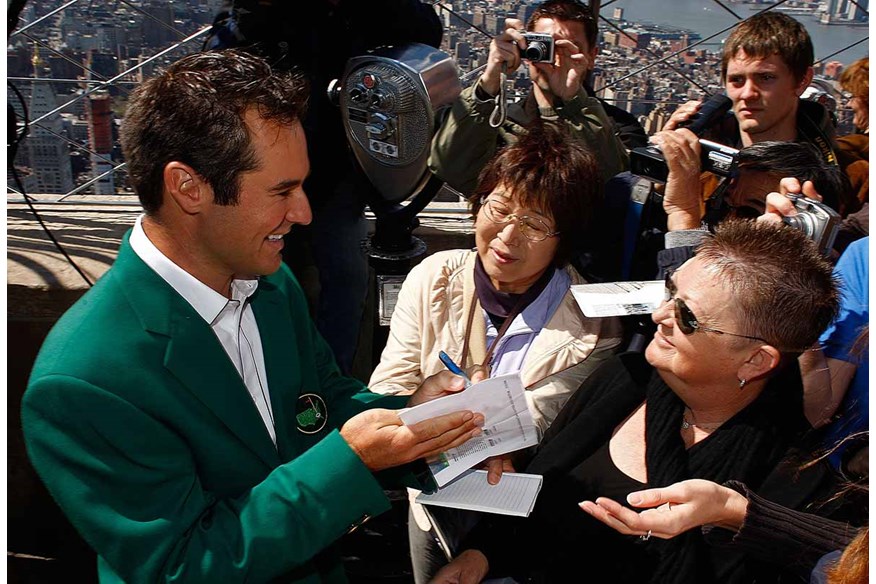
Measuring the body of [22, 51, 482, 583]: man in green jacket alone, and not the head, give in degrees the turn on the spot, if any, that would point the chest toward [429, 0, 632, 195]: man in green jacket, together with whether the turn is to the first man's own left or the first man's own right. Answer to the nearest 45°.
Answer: approximately 90° to the first man's own left

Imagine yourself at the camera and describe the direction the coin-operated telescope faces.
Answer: facing away from the viewer and to the right of the viewer

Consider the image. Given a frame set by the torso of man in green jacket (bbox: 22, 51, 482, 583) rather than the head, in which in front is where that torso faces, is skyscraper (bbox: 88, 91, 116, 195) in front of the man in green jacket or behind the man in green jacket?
behind

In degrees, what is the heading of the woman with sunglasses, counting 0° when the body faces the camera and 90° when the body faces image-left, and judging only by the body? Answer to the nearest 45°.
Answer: approximately 45°
